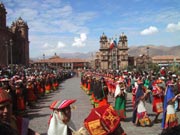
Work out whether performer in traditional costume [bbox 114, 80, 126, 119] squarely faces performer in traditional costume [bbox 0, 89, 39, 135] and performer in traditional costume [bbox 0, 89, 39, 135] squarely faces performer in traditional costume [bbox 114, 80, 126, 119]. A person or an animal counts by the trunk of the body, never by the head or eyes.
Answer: no

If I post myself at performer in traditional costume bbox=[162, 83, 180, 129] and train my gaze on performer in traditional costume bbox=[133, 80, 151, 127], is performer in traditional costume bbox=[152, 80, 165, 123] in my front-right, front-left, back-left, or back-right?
front-right

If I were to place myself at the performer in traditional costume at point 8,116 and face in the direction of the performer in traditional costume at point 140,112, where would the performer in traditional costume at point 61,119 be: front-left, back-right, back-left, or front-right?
front-right
